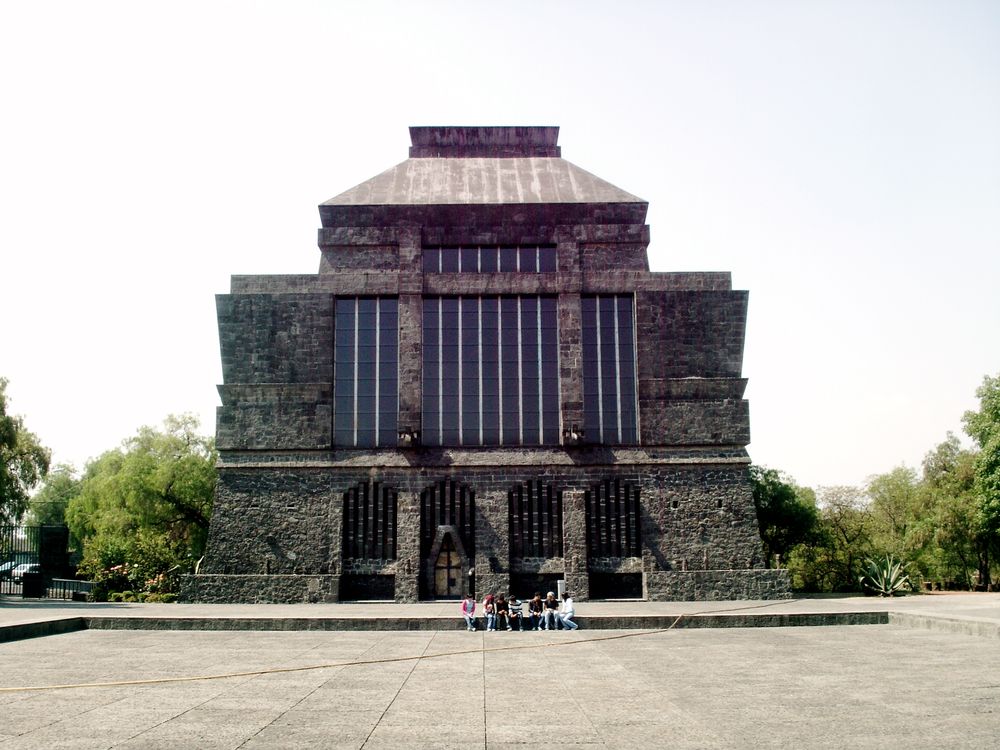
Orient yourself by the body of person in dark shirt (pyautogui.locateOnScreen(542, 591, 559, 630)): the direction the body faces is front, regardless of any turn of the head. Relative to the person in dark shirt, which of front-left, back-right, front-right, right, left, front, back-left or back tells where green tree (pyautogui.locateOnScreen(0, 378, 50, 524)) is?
back-right

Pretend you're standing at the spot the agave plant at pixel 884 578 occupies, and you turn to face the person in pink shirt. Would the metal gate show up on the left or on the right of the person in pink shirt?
right

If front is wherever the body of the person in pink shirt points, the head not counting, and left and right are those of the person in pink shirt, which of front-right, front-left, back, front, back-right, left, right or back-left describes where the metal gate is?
back-right

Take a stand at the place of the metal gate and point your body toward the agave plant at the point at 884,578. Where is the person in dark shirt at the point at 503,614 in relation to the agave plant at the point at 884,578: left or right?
right

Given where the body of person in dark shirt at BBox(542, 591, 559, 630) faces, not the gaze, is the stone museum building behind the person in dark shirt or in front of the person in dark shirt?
behind

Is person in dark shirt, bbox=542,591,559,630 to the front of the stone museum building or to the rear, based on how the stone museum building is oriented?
to the front

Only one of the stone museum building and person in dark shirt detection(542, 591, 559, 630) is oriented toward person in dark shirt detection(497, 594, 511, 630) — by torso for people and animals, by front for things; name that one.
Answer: the stone museum building

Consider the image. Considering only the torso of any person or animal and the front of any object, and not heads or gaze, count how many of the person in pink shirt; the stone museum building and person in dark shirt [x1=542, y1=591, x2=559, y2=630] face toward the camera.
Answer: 3

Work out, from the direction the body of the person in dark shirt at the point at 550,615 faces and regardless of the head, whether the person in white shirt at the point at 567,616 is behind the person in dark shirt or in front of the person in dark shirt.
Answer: in front

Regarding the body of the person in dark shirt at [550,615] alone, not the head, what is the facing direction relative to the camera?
toward the camera

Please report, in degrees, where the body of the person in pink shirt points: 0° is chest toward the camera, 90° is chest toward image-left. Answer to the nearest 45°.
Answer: approximately 0°

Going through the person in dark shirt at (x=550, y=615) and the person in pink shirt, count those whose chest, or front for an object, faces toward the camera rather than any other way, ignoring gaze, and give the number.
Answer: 2

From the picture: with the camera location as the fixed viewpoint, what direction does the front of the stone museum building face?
facing the viewer

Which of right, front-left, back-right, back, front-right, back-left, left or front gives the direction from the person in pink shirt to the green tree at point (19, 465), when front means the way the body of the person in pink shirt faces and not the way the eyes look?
back-right
